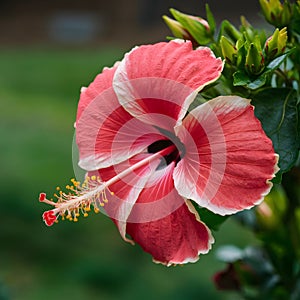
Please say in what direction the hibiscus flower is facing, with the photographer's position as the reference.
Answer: facing the viewer and to the left of the viewer
